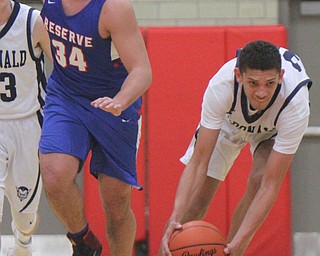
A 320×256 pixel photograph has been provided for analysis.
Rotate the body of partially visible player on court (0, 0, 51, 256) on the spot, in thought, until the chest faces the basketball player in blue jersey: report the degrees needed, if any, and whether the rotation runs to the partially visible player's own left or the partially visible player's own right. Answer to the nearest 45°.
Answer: approximately 45° to the partially visible player's own left

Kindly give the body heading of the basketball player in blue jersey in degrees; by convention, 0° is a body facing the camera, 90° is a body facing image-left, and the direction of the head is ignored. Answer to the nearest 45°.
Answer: approximately 45°

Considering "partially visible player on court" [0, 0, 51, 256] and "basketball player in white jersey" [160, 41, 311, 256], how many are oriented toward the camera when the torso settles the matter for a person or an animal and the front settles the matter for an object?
2

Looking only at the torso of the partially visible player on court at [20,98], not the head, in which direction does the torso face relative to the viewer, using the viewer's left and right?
facing the viewer

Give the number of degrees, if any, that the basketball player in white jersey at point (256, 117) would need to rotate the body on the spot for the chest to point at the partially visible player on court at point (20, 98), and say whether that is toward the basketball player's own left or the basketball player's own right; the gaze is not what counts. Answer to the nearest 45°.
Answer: approximately 90° to the basketball player's own right

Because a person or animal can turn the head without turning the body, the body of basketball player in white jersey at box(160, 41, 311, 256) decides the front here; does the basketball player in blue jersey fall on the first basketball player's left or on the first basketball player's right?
on the first basketball player's right

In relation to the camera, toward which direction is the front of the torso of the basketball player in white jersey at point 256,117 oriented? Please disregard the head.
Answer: toward the camera
